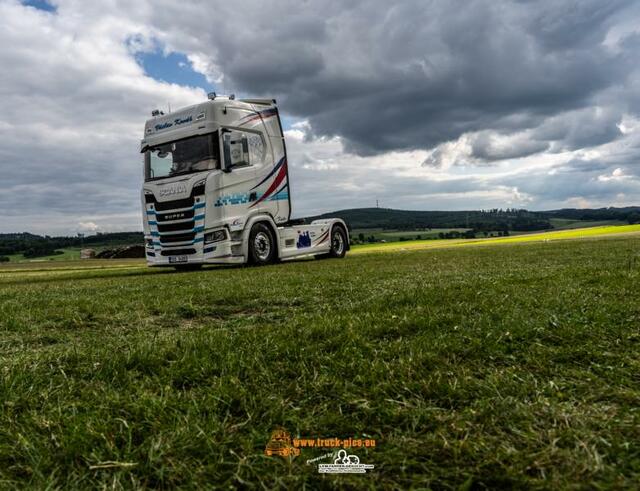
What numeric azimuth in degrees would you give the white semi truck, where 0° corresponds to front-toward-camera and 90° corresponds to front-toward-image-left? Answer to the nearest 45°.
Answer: approximately 45°
